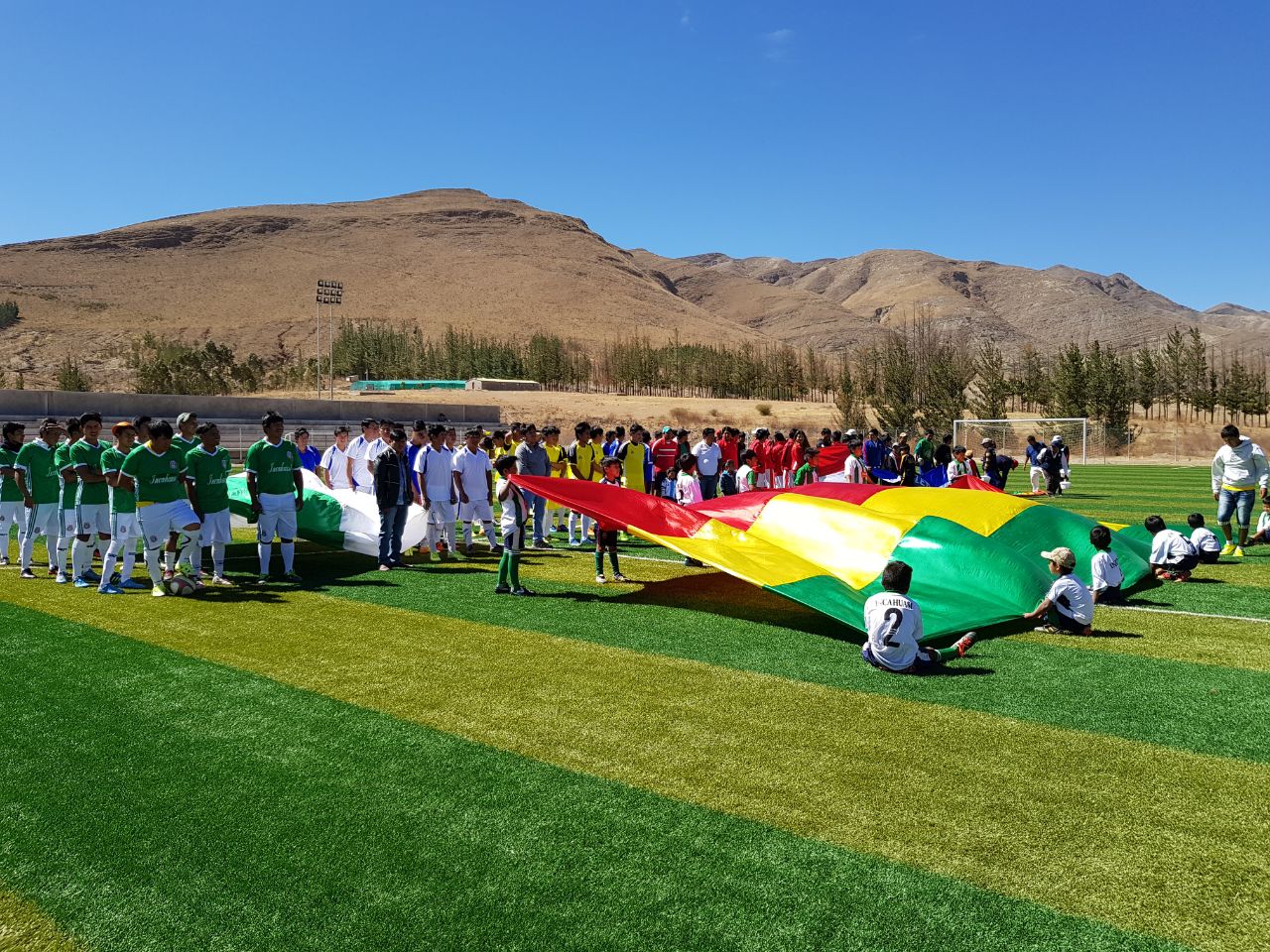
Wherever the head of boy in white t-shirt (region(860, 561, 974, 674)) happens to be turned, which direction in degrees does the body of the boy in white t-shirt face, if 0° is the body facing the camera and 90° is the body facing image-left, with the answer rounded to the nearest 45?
approximately 180°

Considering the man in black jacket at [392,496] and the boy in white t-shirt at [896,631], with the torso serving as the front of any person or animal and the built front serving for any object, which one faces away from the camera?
the boy in white t-shirt

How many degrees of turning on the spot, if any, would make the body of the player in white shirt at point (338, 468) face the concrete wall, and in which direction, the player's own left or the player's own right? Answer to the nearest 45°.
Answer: approximately 135° to the player's own left

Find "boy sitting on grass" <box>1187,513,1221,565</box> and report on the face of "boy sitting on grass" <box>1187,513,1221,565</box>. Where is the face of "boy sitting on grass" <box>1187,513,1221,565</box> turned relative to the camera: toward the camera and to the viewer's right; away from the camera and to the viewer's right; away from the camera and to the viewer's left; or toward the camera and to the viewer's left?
away from the camera and to the viewer's left

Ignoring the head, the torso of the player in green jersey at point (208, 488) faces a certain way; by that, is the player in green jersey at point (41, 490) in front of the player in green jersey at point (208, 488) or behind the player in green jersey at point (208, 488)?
behind

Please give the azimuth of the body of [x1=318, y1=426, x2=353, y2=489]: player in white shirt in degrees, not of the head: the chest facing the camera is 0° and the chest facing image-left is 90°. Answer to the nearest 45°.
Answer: approximately 315°
